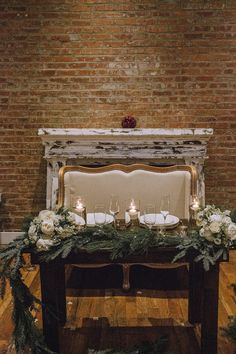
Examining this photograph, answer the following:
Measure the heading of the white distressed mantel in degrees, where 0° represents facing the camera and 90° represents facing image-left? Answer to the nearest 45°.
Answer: approximately 0°

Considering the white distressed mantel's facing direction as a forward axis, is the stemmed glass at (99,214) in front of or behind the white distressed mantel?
in front

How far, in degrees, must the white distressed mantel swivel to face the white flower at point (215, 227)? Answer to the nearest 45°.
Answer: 0° — it already faces it

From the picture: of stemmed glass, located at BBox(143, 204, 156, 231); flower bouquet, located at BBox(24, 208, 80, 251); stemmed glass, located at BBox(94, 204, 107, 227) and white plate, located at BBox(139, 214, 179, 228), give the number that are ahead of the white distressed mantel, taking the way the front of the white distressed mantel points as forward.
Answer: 4

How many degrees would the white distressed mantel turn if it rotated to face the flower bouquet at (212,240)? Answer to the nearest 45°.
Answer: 0° — it already faces it

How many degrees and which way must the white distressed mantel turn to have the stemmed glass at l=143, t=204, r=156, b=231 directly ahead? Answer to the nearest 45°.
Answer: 0° — it already faces it

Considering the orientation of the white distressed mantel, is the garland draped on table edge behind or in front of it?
in front
